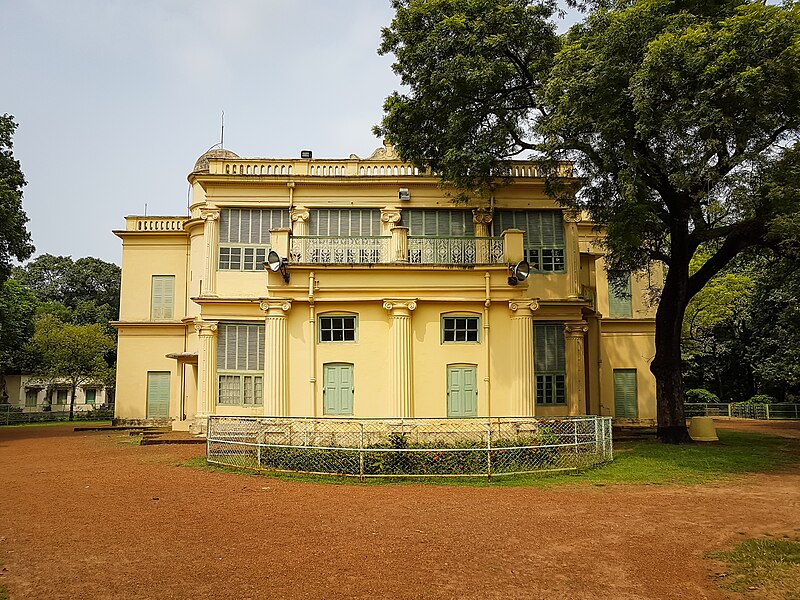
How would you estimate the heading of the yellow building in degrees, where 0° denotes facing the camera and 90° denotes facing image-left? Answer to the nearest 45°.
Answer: approximately 0°

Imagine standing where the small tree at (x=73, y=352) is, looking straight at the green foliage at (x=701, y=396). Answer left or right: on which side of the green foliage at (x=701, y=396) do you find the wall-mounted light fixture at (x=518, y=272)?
right

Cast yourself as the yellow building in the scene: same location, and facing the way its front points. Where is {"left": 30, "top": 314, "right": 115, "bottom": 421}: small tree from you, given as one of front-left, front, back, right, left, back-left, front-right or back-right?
back-right

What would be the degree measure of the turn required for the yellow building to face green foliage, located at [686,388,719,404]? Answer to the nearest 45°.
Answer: approximately 135° to its left
